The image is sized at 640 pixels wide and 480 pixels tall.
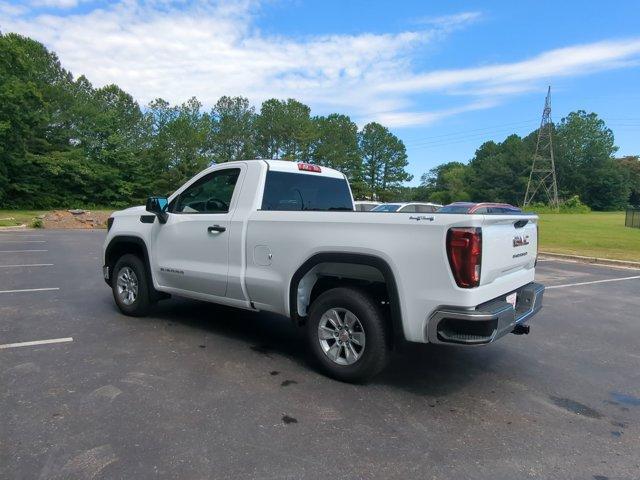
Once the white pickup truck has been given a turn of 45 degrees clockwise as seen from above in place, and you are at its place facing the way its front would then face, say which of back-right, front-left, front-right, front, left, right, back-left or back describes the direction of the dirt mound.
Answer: front-left

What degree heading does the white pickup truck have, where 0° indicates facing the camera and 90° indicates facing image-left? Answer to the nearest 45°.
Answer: approximately 135°
